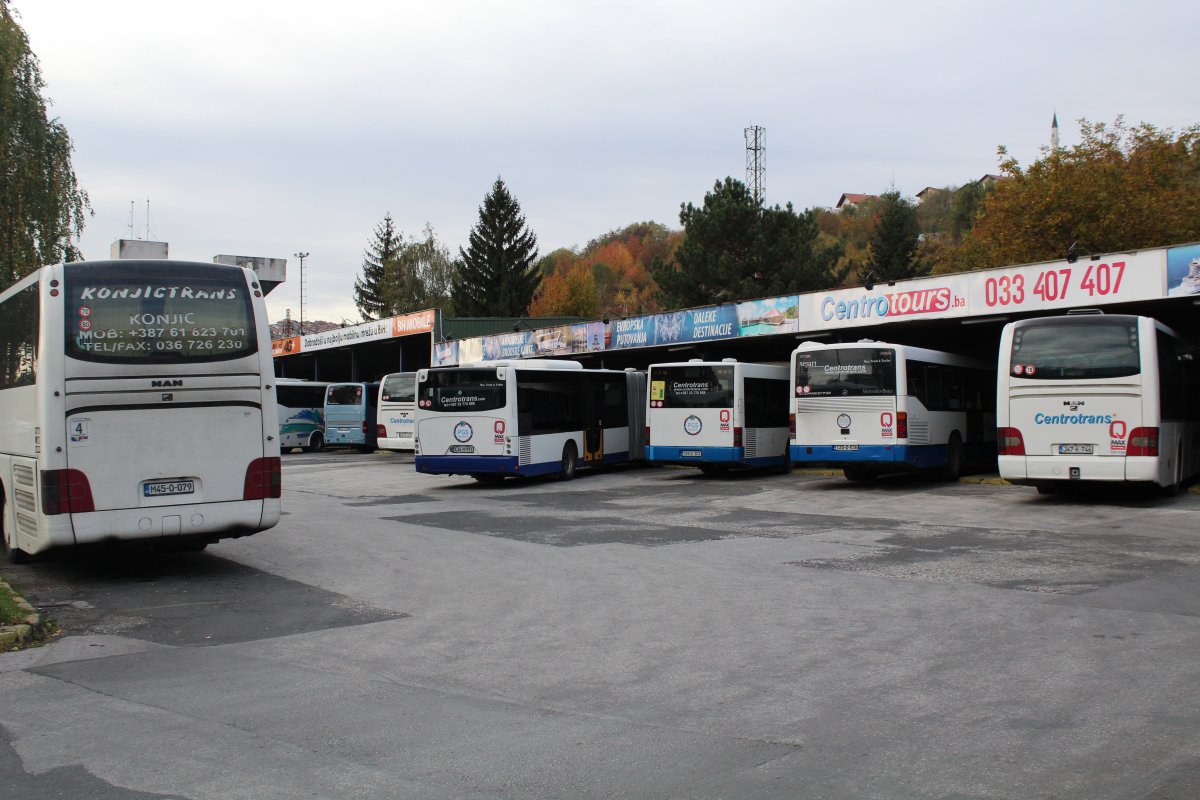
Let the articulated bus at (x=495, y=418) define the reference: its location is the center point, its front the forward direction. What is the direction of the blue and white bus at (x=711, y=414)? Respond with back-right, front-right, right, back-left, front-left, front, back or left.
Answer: front-right

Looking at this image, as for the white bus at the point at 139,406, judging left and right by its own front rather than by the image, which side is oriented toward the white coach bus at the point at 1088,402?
right

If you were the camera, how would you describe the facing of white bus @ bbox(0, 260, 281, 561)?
facing away from the viewer

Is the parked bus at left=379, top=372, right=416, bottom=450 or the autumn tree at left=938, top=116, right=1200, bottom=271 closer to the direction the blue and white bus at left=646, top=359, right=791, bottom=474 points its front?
the autumn tree

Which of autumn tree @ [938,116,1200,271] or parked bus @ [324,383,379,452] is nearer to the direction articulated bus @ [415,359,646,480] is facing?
the autumn tree

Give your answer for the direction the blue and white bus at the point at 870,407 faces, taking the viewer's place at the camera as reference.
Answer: facing away from the viewer and to the right of the viewer

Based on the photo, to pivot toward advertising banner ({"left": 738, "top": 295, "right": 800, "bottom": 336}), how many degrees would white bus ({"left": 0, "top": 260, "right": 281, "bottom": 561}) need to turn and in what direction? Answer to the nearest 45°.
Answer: approximately 45° to its right

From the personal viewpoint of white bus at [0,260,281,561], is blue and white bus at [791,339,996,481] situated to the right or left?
on its right

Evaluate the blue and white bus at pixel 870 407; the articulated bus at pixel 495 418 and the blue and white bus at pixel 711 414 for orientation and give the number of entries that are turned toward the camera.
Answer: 0

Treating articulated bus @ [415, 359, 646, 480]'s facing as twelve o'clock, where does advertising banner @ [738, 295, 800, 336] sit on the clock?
The advertising banner is roughly at 1 o'clock from the articulated bus.

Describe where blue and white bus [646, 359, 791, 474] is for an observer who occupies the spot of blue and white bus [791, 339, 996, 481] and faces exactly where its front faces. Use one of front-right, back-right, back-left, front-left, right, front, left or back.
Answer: left

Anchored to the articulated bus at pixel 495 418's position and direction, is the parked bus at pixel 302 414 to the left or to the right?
on its left

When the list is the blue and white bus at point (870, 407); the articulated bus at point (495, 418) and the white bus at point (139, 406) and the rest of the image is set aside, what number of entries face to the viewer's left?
0

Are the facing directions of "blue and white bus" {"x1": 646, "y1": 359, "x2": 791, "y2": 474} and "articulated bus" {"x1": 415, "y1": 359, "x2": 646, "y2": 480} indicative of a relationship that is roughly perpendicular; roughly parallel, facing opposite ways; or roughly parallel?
roughly parallel

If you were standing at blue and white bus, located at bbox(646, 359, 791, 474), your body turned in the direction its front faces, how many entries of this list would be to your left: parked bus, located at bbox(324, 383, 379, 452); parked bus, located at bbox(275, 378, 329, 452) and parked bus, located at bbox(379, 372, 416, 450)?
3

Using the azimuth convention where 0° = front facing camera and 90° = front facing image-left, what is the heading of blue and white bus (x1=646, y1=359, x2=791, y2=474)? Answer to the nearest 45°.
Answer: approximately 225°
